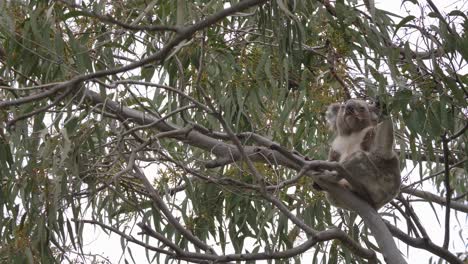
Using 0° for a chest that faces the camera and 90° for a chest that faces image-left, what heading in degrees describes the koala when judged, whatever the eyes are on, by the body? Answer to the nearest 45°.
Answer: approximately 45°
